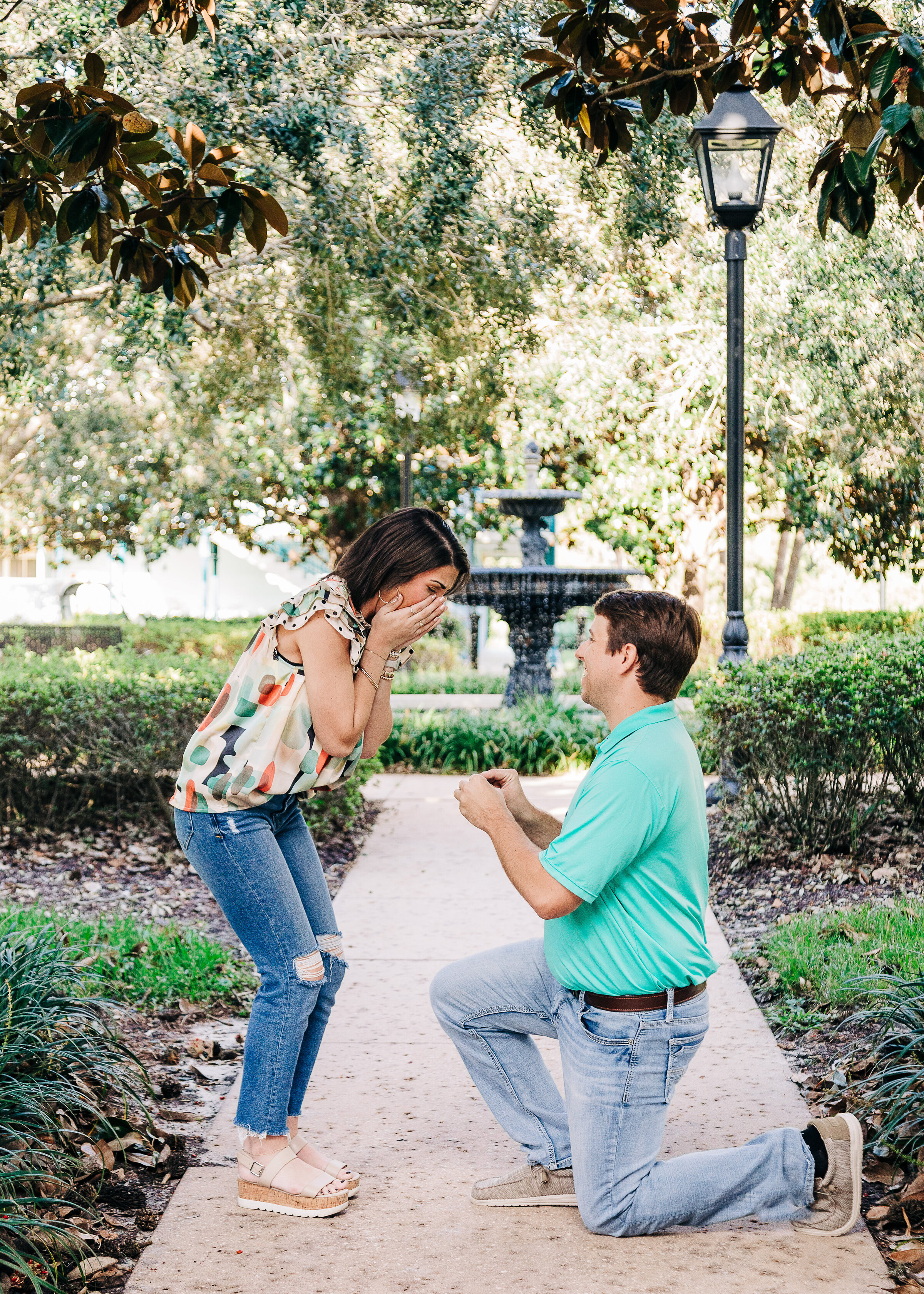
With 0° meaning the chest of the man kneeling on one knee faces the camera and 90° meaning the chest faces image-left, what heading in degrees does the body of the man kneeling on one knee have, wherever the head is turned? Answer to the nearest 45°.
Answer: approximately 90°

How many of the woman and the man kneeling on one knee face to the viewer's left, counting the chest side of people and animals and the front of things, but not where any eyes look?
1

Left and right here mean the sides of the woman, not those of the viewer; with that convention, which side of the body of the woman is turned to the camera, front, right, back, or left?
right

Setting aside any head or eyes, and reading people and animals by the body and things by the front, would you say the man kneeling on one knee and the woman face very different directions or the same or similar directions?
very different directions

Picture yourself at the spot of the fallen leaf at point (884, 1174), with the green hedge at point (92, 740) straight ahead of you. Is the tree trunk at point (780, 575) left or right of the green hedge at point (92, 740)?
right

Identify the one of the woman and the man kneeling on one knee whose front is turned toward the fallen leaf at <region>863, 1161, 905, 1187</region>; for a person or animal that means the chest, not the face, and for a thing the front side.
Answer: the woman

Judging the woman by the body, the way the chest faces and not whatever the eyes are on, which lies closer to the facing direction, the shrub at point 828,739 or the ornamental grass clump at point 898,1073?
the ornamental grass clump
